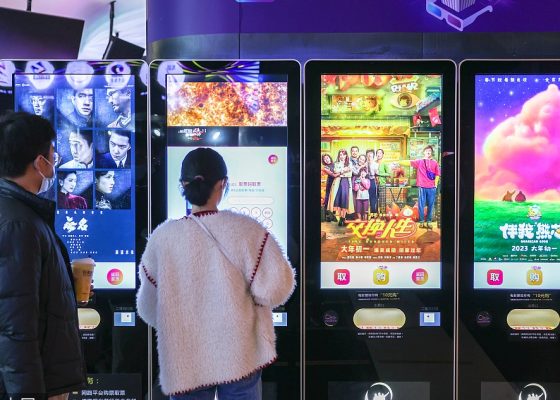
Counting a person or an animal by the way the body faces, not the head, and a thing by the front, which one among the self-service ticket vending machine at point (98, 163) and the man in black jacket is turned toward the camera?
the self-service ticket vending machine

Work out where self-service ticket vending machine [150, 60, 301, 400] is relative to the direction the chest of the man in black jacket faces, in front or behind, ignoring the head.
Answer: in front

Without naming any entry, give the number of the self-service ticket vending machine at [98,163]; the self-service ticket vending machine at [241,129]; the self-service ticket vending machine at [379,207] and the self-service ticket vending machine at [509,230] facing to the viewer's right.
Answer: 0

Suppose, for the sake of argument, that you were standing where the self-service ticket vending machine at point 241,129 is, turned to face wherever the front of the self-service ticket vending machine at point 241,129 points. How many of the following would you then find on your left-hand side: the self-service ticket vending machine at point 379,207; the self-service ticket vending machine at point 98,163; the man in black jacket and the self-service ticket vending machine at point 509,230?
2

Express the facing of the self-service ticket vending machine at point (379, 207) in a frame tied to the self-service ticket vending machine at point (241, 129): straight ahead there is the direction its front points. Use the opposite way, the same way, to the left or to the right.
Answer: the same way

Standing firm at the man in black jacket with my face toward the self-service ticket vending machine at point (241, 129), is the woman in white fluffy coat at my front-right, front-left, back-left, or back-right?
front-right

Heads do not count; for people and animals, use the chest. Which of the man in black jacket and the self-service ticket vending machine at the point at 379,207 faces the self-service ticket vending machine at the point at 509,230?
the man in black jacket

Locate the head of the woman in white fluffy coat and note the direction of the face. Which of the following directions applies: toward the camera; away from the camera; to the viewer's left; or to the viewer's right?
away from the camera

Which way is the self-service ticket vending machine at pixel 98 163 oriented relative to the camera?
toward the camera

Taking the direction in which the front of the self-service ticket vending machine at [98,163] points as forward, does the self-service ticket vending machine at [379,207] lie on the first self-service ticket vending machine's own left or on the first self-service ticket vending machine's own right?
on the first self-service ticket vending machine's own left

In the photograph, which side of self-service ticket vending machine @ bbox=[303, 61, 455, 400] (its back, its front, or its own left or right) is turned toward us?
front

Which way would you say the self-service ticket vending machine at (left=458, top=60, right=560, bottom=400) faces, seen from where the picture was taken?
facing the viewer

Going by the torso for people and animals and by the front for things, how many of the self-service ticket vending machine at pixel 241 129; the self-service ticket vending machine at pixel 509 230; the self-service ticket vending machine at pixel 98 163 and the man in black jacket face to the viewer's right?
1

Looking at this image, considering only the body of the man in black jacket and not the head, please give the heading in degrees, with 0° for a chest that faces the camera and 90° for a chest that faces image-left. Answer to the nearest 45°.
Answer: approximately 270°

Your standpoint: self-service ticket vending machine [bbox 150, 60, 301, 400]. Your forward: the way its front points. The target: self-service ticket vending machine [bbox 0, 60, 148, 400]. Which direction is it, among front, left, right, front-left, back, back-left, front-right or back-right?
right

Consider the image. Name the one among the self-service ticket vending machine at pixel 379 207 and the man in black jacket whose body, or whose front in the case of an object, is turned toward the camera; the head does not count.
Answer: the self-service ticket vending machine

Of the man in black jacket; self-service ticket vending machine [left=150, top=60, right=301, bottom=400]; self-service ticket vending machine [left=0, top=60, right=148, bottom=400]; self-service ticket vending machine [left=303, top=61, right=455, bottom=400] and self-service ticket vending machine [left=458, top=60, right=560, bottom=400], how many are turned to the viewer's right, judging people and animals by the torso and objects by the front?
1

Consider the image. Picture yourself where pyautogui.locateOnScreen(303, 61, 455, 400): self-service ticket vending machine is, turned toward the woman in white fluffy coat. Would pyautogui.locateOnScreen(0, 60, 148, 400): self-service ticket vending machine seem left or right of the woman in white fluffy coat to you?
right

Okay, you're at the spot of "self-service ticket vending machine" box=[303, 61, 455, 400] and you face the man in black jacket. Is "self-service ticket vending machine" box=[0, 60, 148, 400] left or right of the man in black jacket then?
right

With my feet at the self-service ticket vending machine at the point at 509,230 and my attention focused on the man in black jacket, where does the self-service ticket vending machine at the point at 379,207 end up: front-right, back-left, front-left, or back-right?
front-right

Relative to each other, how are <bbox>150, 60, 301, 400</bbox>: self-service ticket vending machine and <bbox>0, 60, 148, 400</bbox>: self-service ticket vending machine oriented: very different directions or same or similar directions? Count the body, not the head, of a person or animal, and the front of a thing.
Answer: same or similar directions
